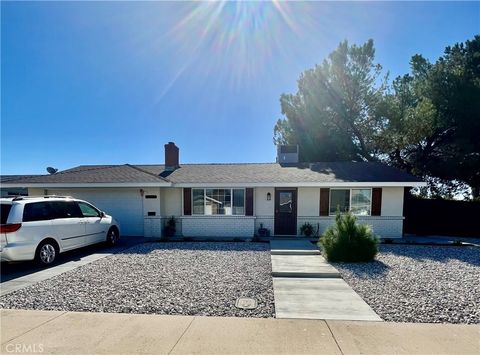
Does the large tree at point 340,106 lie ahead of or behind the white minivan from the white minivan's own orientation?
ahead

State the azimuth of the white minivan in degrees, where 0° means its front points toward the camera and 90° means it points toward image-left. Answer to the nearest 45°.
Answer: approximately 225°

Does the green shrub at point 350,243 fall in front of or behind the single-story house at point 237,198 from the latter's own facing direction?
in front

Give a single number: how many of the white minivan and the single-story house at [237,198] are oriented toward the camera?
1

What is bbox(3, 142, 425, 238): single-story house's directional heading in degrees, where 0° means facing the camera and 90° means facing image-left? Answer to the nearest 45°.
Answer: approximately 0°
